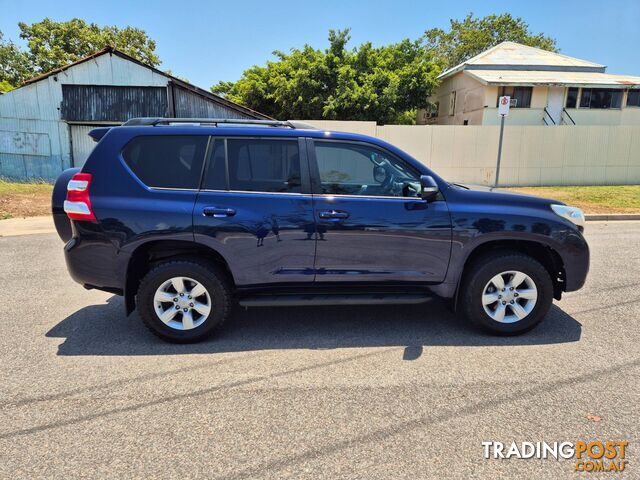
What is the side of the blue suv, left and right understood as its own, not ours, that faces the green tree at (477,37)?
left

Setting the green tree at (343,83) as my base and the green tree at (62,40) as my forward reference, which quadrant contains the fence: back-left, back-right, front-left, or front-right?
back-left

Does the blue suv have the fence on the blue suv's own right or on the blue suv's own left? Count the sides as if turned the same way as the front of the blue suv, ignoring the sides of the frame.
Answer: on the blue suv's own left

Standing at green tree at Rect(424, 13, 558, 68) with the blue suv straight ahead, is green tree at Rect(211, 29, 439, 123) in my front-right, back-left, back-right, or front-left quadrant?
front-right

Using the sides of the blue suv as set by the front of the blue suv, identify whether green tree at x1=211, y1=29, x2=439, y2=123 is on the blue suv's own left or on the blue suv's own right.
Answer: on the blue suv's own left

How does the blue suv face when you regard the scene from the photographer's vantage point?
facing to the right of the viewer

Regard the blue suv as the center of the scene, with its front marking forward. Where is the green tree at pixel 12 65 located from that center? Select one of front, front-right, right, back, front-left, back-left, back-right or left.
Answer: back-left

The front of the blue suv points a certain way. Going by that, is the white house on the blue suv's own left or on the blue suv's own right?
on the blue suv's own left
